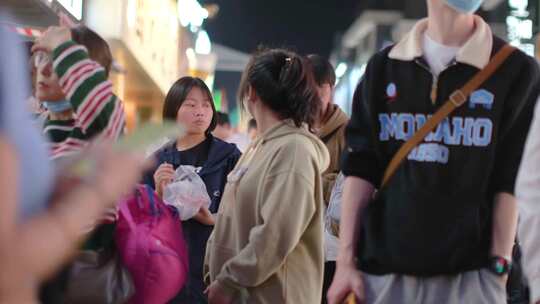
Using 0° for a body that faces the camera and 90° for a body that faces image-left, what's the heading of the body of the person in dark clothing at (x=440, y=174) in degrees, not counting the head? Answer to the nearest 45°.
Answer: approximately 0°

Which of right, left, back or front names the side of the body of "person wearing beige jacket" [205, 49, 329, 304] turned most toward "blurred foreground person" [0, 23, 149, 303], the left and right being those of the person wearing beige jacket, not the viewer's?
left

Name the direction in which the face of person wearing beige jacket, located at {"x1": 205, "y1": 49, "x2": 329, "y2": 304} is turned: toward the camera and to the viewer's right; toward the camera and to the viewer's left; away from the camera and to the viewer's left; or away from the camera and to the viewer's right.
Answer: away from the camera and to the viewer's left
